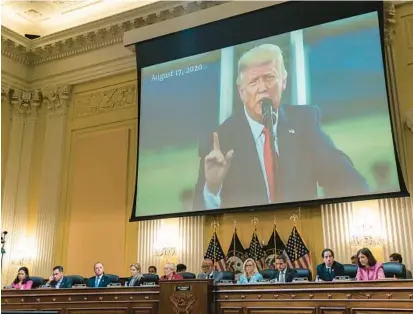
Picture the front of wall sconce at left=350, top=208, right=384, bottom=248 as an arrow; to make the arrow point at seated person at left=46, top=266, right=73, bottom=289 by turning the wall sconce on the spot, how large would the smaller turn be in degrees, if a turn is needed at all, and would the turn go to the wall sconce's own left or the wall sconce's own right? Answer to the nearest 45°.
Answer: approximately 90° to the wall sconce's own right

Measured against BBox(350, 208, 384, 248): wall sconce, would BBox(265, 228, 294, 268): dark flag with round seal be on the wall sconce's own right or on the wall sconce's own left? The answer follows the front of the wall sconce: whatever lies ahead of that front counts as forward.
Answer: on the wall sconce's own right

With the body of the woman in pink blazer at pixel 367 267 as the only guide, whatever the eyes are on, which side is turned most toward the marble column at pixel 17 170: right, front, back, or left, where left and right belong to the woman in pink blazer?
right

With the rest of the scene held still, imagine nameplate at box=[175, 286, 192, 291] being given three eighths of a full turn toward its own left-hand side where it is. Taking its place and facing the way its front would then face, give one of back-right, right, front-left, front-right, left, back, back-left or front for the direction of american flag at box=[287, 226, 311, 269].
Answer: front

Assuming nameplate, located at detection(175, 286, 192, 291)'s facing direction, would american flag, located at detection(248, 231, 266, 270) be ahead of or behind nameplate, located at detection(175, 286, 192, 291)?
behind

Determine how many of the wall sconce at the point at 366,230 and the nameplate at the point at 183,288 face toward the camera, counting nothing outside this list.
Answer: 2

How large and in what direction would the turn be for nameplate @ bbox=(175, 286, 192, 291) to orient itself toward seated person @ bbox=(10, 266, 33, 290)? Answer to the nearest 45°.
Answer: approximately 135° to its right

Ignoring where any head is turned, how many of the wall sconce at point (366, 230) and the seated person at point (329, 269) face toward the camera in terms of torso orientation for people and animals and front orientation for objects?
2

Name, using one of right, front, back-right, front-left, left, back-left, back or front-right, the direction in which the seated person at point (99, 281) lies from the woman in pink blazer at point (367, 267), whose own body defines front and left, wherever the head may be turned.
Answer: front-right

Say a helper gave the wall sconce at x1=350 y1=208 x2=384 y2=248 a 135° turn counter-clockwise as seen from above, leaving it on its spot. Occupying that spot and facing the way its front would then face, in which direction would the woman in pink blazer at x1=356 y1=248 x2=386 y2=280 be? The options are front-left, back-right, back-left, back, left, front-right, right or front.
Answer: back-right

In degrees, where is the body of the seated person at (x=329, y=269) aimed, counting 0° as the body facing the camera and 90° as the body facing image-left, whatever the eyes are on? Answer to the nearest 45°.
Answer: approximately 0°

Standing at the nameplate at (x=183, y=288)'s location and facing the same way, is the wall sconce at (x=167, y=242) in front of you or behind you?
behind

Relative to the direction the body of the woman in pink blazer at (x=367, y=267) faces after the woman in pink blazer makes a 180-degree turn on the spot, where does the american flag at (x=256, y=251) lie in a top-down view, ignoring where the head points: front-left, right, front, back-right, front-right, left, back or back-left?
left

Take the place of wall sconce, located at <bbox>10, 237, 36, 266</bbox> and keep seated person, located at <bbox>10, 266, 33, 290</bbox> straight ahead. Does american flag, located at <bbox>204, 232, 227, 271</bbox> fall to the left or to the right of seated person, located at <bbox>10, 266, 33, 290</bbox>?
left

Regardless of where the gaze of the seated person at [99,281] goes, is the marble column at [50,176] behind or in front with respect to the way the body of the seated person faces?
behind
